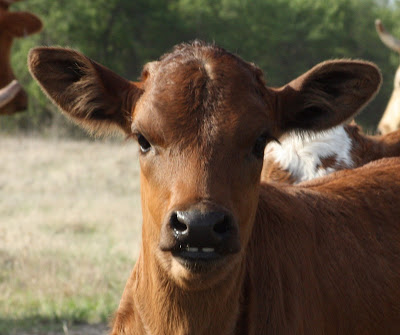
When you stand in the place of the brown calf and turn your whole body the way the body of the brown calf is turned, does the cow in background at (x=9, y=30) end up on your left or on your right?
on your right

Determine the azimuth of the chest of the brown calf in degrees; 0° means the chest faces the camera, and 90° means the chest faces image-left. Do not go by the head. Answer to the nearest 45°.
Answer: approximately 45°

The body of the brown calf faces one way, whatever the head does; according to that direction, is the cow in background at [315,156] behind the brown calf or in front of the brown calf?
behind
